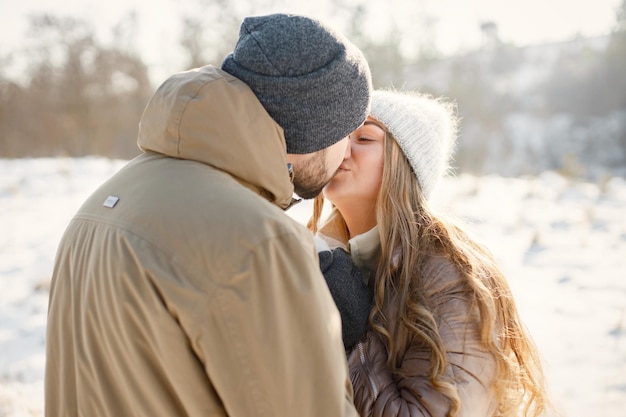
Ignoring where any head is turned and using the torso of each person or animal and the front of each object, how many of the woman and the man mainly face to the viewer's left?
1

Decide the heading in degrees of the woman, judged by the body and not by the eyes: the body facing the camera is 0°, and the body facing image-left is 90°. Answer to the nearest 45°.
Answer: approximately 90°

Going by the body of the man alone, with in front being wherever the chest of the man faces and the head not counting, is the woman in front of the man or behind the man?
in front

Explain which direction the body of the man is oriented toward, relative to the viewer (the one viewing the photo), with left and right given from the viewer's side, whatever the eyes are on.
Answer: facing away from the viewer and to the right of the viewer
